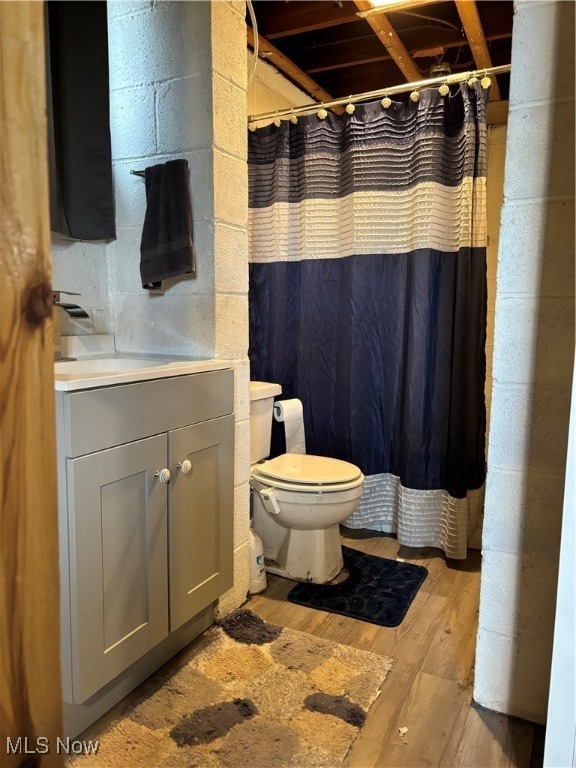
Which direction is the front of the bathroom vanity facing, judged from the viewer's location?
facing the viewer and to the right of the viewer

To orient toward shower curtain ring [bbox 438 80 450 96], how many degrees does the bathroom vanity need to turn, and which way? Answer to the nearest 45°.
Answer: approximately 90° to its left

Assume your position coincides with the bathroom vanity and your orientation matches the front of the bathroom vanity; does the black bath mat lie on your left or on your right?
on your left

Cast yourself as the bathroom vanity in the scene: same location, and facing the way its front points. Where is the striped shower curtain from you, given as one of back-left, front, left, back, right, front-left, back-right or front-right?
left

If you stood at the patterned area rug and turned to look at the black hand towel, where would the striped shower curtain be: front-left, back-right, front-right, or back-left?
front-right

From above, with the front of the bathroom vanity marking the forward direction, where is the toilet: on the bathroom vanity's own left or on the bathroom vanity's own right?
on the bathroom vanity's own left

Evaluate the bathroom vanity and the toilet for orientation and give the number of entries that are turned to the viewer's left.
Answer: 0
